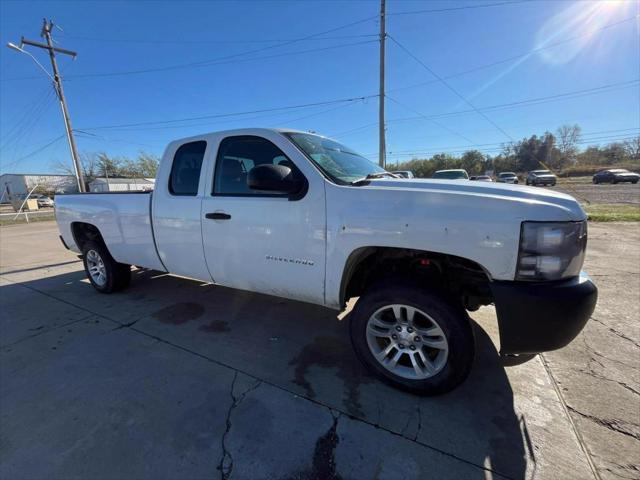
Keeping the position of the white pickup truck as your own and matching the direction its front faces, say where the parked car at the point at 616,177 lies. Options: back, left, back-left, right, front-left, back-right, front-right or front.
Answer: left

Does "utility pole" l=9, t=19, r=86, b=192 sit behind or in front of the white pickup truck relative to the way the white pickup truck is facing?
behind

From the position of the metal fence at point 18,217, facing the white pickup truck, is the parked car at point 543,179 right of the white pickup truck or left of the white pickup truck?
left

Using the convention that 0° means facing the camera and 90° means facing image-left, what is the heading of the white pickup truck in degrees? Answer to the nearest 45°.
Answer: approximately 315°

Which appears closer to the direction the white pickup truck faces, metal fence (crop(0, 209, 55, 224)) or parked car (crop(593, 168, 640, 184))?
the parked car

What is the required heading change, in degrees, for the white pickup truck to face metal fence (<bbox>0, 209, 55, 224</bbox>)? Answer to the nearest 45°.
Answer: approximately 180°

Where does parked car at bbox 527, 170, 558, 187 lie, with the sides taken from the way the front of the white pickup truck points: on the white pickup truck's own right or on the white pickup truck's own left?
on the white pickup truck's own left
